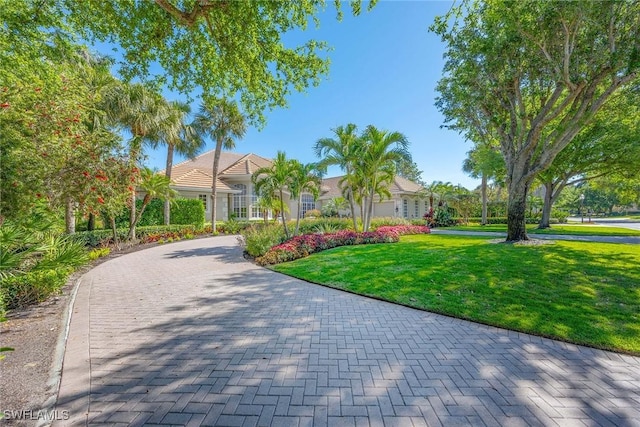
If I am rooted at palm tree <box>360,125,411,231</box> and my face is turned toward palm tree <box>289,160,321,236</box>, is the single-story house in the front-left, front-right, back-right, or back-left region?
front-right

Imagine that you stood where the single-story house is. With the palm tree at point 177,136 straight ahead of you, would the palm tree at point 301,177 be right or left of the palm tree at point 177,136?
left

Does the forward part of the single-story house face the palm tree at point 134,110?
no

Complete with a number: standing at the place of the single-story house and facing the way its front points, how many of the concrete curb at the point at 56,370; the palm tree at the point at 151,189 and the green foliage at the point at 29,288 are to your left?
0

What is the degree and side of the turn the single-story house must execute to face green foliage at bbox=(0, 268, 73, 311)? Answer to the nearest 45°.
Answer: approximately 45° to its right

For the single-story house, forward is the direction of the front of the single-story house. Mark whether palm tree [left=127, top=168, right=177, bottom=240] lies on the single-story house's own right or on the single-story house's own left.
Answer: on the single-story house's own right

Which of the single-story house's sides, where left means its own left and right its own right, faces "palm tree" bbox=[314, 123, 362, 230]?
front

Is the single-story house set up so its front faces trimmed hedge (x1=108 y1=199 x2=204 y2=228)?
no

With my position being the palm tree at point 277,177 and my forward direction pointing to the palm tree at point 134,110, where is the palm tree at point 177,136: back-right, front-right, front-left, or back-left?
front-right

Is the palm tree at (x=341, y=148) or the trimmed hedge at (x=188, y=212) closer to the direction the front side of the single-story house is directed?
the palm tree

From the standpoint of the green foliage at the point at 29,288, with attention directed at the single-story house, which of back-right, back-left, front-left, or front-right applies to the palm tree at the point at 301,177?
front-right

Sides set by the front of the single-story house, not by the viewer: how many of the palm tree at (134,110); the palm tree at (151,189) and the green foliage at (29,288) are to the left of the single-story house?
0

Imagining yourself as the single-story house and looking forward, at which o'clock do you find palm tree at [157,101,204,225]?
The palm tree is roughly at 2 o'clock from the single-story house.

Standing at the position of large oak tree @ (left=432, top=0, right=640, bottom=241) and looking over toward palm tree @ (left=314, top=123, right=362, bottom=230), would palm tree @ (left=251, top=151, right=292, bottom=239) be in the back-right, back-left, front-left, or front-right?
front-left
